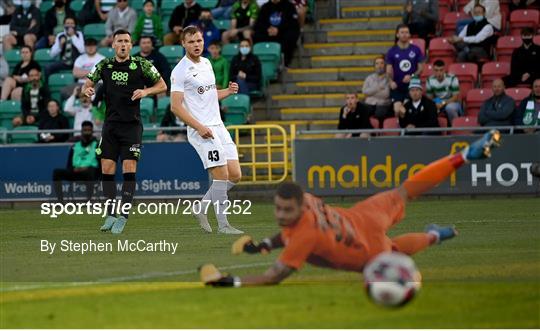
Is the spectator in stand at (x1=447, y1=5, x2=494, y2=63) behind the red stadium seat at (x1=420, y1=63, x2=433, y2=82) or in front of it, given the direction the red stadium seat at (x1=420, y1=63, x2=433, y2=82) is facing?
behind

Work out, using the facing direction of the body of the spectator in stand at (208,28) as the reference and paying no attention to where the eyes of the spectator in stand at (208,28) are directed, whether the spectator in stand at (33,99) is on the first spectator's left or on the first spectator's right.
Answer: on the first spectator's right

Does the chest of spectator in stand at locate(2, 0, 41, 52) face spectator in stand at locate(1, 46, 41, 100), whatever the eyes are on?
yes

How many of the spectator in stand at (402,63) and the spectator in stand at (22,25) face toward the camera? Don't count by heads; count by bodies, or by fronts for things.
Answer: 2

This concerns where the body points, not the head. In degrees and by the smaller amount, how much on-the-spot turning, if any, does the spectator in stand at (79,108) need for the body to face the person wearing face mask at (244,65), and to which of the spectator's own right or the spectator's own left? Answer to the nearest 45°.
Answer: approximately 90° to the spectator's own left

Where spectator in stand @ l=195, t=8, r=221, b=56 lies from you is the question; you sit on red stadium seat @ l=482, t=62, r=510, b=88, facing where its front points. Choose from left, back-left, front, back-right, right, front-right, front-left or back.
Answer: right

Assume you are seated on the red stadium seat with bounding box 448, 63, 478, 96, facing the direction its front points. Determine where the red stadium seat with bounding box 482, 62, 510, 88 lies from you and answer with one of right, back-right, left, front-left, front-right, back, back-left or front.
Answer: left

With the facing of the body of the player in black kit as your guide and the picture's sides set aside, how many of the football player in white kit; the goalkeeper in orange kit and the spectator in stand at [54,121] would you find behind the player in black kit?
1

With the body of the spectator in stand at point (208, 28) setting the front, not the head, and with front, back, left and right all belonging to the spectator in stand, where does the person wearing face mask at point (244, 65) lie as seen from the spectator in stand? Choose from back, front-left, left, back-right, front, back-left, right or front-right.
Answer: front-left
